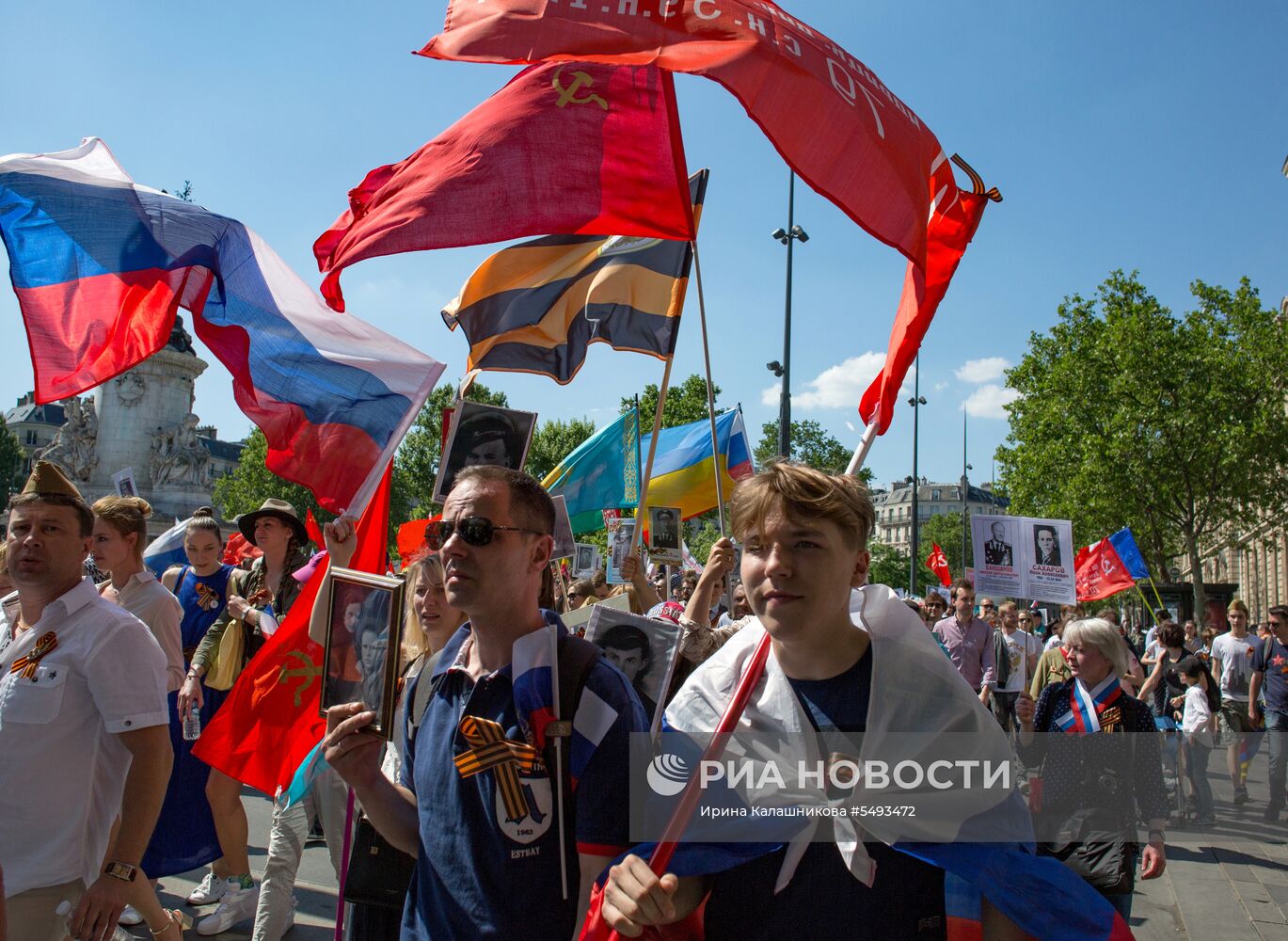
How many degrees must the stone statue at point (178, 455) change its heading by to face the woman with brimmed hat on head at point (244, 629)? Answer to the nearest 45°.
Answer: approximately 45° to its right

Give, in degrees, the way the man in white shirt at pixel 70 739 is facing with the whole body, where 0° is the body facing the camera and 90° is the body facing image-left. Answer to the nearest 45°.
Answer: approximately 45°

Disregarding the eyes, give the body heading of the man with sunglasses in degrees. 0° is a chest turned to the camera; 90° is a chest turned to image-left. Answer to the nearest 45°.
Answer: approximately 45°

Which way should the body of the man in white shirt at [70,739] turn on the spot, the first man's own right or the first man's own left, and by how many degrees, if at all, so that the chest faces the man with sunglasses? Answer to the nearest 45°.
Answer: approximately 90° to the first man's own left

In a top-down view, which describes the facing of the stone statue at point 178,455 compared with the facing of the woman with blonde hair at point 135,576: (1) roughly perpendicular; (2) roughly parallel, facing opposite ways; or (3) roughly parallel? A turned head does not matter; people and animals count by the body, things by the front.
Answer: roughly perpendicular

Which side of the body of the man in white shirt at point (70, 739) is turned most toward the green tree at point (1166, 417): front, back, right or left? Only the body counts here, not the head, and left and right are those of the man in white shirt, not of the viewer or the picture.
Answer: back

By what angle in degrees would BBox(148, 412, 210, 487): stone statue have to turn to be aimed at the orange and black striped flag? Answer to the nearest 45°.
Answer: approximately 45° to its right
